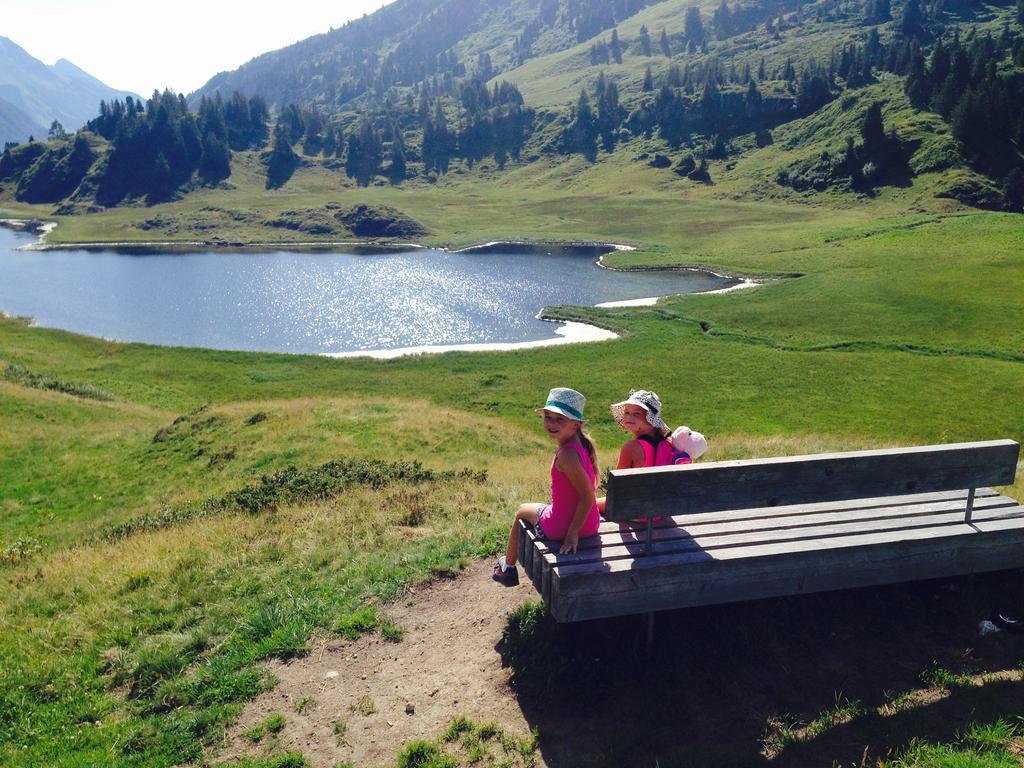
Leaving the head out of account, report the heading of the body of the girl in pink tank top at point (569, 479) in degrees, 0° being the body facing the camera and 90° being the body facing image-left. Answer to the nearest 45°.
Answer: approximately 90°

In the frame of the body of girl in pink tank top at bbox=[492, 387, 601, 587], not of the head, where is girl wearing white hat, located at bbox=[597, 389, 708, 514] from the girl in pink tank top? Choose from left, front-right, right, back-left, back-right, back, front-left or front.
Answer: back-right

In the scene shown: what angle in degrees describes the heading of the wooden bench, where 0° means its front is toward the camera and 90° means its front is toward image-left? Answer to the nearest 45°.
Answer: approximately 135°
